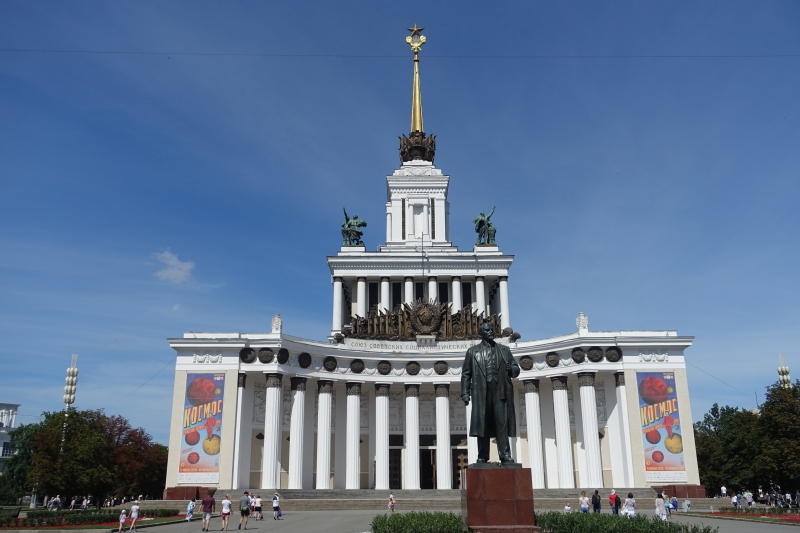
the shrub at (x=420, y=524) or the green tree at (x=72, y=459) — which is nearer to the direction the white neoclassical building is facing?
the shrub

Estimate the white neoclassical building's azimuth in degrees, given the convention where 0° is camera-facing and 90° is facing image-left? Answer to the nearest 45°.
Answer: approximately 0°

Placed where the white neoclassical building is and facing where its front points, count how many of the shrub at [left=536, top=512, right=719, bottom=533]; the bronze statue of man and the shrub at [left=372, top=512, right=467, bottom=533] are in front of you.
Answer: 3

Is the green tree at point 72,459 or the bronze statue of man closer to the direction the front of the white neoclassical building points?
the bronze statue of man

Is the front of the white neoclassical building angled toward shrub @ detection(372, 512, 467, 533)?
yes

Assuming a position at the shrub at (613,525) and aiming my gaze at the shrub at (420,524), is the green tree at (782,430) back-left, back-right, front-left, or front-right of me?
back-right

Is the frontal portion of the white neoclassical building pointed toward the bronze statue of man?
yes

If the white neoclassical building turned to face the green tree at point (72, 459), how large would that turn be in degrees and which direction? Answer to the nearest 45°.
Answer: approximately 90° to its right

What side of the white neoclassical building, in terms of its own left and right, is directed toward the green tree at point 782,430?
left
